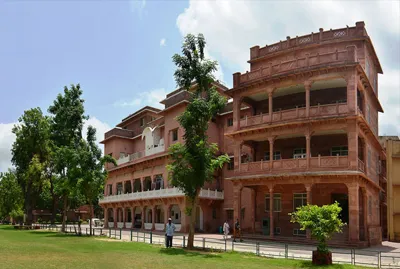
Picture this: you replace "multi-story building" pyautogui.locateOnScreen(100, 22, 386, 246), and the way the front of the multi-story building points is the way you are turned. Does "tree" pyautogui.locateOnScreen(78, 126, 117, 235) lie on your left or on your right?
on your right

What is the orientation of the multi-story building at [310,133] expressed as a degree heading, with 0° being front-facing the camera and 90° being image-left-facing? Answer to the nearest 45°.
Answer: approximately 45°

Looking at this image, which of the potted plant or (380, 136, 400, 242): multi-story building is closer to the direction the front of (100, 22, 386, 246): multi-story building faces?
the potted plant

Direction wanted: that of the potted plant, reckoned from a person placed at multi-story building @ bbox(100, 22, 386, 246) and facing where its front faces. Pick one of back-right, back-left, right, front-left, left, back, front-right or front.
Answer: front-left

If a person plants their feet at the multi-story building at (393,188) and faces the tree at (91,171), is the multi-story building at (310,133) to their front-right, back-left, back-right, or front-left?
front-left

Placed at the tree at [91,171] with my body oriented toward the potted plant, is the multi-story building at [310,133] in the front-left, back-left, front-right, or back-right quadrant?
front-left

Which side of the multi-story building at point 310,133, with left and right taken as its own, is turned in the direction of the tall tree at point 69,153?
right

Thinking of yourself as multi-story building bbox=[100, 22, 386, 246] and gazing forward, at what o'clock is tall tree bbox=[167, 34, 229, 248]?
The tall tree is roughly at 12 o'clock from the multi-story building.
